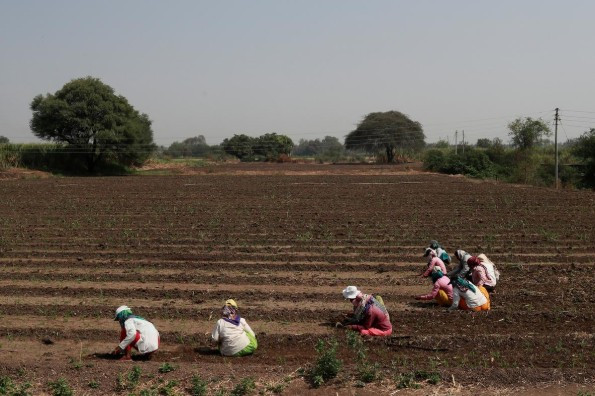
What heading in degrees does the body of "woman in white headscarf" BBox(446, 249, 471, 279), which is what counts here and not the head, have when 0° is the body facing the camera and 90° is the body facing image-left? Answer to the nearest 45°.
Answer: approximately 90°

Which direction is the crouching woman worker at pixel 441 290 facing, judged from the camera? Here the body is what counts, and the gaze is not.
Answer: to the viewer's left

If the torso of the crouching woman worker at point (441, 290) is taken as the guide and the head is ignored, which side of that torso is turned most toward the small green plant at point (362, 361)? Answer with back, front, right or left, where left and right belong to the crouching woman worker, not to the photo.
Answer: left

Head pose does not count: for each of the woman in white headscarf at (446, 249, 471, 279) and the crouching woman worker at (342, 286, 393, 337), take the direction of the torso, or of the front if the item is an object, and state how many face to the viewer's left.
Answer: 2

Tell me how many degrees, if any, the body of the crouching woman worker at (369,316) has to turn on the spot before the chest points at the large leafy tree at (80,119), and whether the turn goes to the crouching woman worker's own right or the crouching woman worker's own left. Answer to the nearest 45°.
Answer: approximately 45° to the crouching woman worker's own right

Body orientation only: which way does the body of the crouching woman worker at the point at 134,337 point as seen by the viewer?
to the viewer's left

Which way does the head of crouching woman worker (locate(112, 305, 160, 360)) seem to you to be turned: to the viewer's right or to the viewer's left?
to the viewer's left

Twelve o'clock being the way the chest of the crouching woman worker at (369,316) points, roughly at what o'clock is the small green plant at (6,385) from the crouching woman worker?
The small green plant is roughly at 11 o'clock from the crouching woman worker.

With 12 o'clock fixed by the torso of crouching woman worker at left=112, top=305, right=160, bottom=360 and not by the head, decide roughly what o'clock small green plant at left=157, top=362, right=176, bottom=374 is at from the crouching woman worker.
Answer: The small green plant is roughly at 8 o'clock from the crouching woman worker.

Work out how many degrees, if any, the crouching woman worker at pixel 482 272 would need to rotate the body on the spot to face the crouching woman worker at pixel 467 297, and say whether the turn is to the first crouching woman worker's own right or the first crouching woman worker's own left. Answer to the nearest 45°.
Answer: approximately 90° to the first crouching woman worker's own left

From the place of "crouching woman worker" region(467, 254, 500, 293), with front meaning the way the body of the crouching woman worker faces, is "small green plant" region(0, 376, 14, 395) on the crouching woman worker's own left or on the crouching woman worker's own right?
on the crouching woman worker's own left

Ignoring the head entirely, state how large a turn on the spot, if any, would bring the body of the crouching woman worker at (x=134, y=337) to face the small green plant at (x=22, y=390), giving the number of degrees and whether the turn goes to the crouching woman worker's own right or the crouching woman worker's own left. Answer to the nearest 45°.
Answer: approximately 45° to the crouching woman worker's own left

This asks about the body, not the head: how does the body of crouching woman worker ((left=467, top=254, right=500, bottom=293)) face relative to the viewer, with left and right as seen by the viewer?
facing to the left of the viewer

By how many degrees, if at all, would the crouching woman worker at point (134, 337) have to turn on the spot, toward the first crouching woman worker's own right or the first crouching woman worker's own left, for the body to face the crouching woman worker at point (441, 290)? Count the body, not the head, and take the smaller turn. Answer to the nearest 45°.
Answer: approximately 180°

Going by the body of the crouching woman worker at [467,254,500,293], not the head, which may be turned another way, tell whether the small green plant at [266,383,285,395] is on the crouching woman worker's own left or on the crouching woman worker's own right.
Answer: on the crouching woman worker's own left

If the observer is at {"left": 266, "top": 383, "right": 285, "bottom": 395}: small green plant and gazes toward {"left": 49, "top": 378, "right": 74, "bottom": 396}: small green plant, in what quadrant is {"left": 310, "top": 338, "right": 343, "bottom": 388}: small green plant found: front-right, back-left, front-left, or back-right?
back-right

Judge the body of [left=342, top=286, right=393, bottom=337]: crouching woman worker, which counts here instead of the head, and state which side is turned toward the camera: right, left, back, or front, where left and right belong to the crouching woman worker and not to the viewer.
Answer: left

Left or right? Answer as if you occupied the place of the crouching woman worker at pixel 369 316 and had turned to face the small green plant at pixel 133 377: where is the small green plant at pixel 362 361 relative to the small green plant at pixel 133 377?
left
